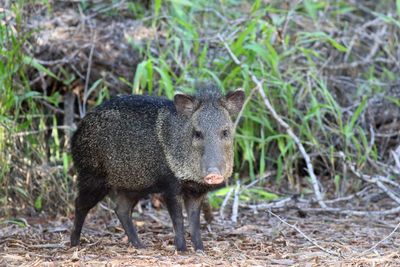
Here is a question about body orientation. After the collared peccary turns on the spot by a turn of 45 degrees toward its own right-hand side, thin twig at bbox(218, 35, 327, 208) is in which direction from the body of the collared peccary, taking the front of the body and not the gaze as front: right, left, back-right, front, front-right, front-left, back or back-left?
back-left

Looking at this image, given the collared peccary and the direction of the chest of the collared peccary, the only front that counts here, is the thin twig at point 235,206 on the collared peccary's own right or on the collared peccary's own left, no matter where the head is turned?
on the collared peccary's own left

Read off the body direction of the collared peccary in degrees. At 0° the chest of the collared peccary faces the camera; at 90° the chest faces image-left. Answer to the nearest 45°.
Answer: approximately 315°
